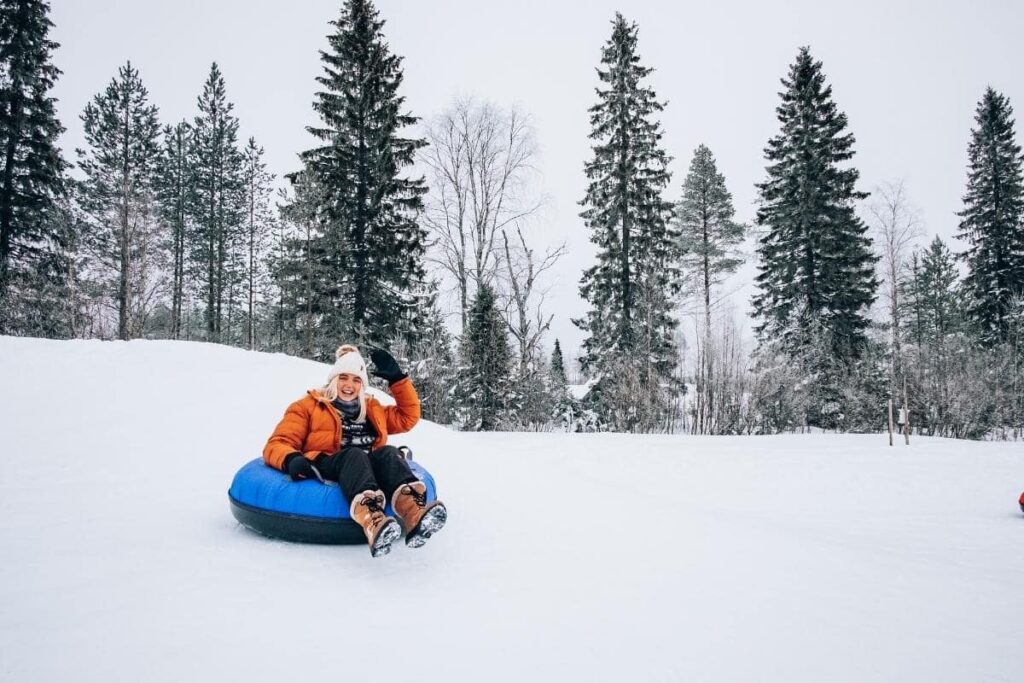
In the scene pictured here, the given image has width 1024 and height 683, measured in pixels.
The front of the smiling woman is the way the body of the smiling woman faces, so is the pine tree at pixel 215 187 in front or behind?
behind

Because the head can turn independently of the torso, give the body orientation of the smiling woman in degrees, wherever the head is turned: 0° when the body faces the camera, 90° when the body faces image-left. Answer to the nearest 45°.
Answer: approximately 315°

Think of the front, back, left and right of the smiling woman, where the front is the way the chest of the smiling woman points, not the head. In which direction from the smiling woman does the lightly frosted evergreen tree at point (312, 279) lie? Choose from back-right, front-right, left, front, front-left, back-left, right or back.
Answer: back-left

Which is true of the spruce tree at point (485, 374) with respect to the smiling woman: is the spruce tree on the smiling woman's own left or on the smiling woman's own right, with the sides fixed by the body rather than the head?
on the smiling woman's own left
